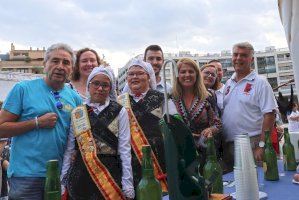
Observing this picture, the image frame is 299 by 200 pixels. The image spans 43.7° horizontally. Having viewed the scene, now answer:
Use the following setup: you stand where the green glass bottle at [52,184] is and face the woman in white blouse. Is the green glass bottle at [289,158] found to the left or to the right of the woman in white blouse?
right

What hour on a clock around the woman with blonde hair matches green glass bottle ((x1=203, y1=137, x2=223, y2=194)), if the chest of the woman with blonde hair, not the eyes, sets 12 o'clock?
The green glass bottle is roughly at 12 o'clock from the woman with blonde hair.

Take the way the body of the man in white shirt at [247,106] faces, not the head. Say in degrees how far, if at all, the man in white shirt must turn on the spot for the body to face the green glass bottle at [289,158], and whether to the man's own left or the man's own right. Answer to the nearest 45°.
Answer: approximately 45° to the man's own left

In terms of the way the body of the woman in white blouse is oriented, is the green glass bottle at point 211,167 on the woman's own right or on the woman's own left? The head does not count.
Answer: on the woman's own left
